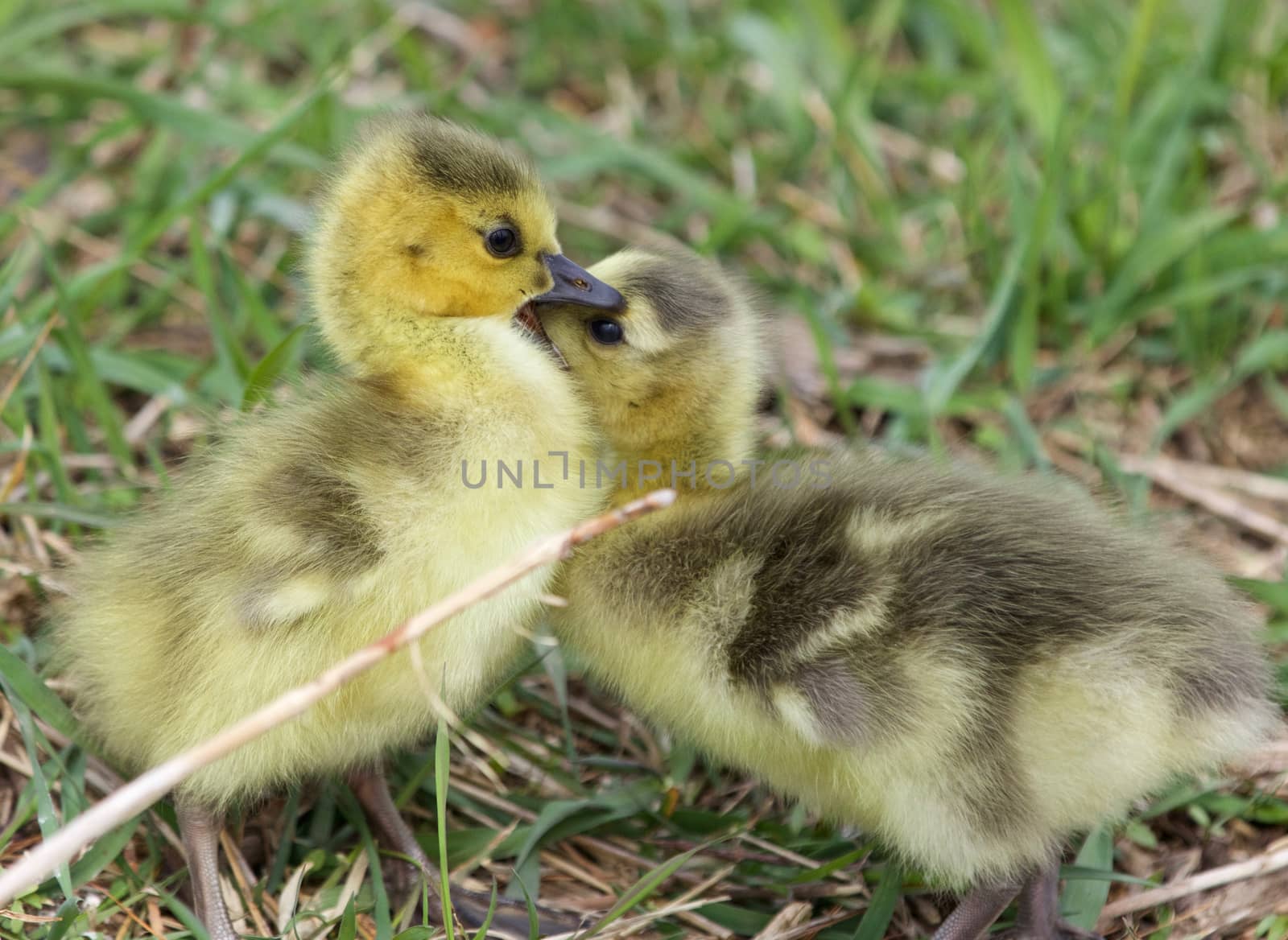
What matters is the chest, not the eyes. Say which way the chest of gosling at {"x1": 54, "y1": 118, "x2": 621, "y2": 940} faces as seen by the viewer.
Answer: to the viewer's right

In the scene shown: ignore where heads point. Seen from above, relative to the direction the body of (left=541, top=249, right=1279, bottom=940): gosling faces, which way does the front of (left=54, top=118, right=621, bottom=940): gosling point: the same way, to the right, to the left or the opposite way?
the opposite way

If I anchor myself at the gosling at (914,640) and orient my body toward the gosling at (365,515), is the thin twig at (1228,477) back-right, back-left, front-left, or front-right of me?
back-right

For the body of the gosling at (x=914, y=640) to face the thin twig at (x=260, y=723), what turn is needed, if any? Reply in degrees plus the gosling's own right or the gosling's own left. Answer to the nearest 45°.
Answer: approximately 45° to the gosling's own left

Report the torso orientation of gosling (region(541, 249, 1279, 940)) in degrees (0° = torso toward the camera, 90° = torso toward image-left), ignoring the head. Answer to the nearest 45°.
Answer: approximately 90°

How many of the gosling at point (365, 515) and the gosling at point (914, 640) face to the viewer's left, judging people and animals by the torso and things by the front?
1
